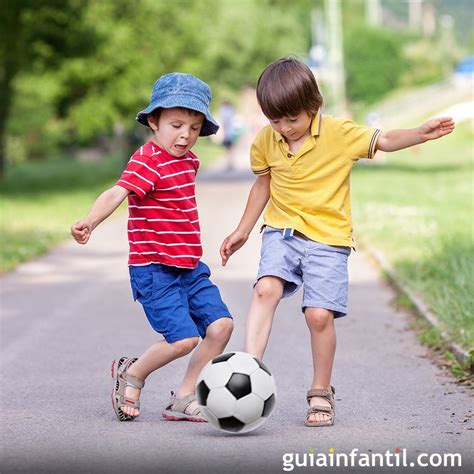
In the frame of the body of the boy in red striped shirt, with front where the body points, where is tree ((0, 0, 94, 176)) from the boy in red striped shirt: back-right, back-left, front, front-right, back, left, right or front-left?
back-left

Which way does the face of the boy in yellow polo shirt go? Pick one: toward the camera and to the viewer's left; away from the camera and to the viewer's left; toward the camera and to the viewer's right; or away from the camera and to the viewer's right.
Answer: toward the camera and to the viewer's left

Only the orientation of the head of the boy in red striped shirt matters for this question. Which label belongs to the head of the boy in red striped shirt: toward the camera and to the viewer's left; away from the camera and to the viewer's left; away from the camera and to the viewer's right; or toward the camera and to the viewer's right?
toward the camera and to the viewer's right

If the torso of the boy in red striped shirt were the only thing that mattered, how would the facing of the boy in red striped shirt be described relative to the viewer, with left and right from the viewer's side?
facing the viewer and to the right of the viewer

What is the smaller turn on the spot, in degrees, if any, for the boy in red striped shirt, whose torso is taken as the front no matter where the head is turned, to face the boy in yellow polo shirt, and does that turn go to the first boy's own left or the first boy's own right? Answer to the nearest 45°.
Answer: approximately 45° to the first boy's own left
